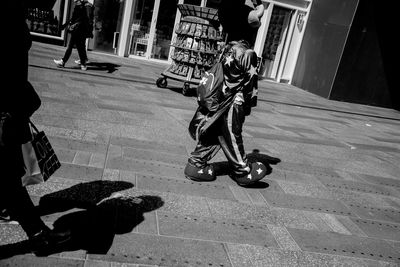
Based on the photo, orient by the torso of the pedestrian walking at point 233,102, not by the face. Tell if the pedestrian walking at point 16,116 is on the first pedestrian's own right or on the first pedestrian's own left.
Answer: on the first pedestrian's own right

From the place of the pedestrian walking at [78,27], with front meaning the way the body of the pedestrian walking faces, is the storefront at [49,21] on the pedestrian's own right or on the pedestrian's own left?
on the pedestrian's own right

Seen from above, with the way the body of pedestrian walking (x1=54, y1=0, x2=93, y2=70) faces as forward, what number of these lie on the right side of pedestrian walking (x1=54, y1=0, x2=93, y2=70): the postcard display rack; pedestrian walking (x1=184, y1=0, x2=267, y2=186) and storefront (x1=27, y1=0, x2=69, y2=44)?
1

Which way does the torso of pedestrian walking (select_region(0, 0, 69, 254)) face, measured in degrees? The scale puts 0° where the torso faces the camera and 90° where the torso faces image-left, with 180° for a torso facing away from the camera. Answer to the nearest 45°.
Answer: approximately 270°

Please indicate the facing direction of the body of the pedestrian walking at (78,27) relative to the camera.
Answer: to the viewer's left

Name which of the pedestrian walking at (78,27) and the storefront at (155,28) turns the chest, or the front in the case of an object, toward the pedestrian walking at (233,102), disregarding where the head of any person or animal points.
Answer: the storefront

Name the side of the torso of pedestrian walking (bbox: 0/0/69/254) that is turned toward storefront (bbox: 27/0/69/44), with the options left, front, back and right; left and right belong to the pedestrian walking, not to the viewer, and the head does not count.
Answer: left

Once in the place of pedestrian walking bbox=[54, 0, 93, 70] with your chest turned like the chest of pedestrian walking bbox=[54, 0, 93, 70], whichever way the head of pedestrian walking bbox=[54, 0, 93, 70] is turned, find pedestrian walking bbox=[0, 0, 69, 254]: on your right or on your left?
on your left

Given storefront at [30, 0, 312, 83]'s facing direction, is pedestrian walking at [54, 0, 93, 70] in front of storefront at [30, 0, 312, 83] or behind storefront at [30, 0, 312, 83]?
in front

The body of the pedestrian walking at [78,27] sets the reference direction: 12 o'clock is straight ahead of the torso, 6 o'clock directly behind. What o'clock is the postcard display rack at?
The postcard display rack is roughly at 7 o'clock from the pedestrian walking.
